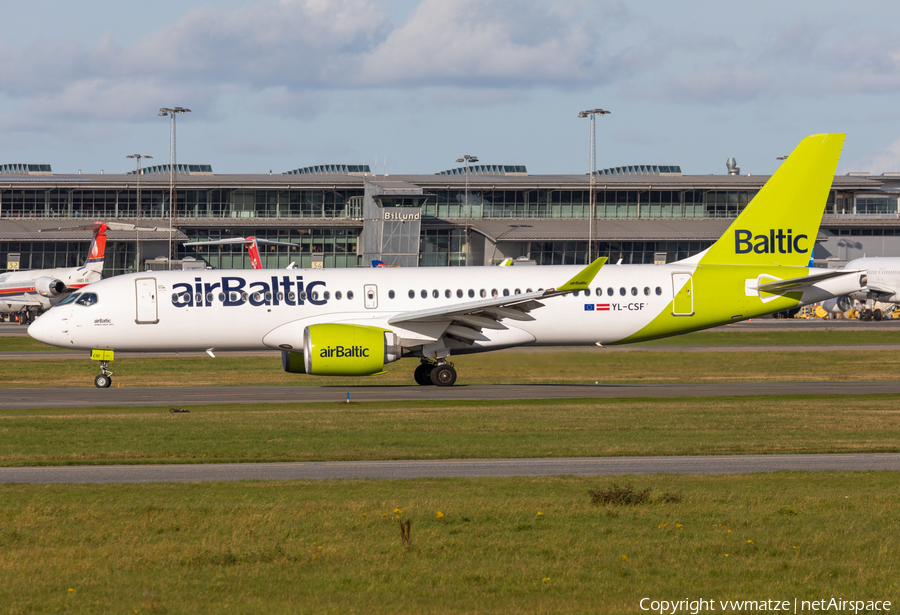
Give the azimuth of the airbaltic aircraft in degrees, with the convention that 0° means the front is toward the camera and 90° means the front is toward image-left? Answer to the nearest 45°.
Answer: approximately 90°
